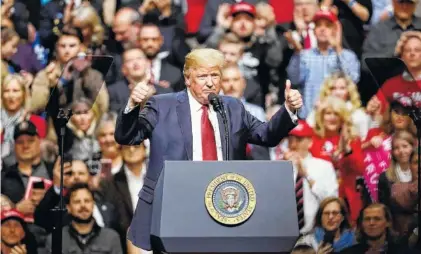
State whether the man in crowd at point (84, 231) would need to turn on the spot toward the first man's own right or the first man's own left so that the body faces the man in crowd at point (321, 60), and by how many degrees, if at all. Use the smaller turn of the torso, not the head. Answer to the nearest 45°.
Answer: approximately 90° to the first man's own left

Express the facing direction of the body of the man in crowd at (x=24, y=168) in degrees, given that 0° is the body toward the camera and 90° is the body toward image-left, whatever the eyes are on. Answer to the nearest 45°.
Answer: approximately 0°

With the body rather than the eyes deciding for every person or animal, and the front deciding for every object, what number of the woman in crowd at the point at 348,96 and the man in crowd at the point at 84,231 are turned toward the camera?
2

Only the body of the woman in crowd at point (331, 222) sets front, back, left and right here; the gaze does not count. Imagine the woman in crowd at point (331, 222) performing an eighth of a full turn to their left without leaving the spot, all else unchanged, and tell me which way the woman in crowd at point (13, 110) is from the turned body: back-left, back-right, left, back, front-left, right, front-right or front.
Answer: back-right

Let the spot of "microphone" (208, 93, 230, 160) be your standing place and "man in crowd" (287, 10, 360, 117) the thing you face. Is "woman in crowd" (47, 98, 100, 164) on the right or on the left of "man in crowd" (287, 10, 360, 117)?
left
